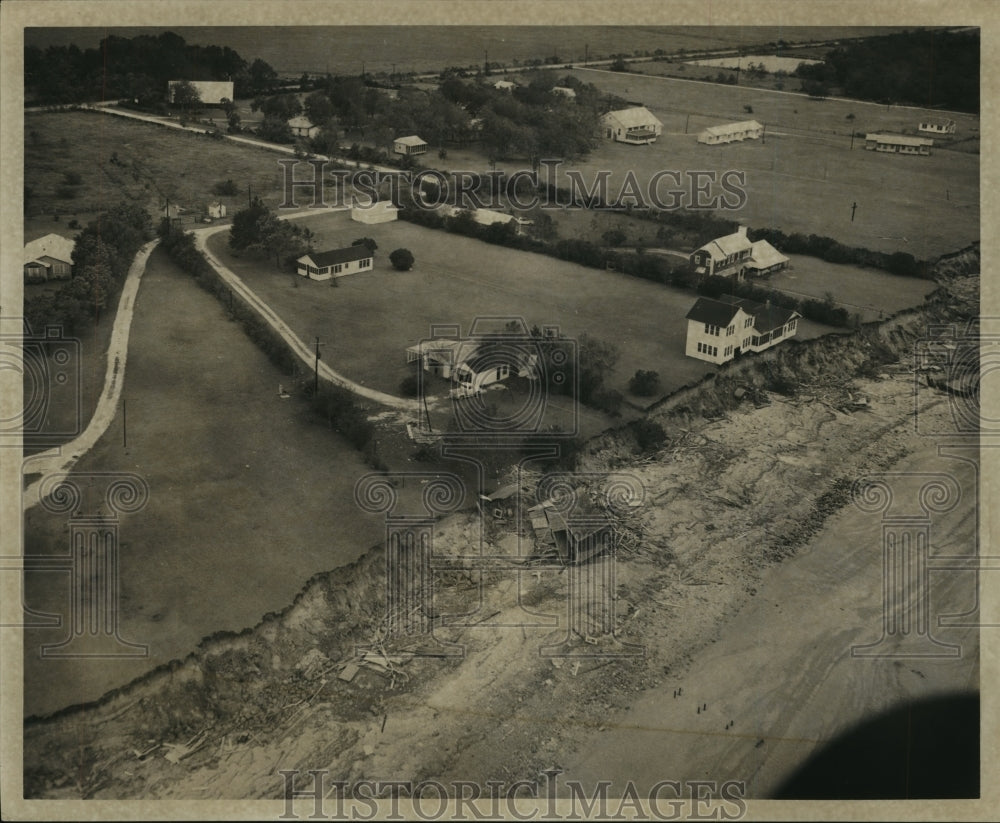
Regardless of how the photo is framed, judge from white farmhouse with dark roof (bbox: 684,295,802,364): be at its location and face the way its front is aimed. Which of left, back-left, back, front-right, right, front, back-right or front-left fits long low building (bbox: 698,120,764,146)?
back-left

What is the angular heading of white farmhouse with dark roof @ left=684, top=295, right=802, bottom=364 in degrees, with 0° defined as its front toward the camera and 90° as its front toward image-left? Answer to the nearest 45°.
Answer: approximately 315°

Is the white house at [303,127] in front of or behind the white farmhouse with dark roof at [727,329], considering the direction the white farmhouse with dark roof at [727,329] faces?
behind

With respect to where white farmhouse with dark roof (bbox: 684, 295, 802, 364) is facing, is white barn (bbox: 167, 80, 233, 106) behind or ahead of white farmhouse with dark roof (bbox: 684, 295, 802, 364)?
behind
